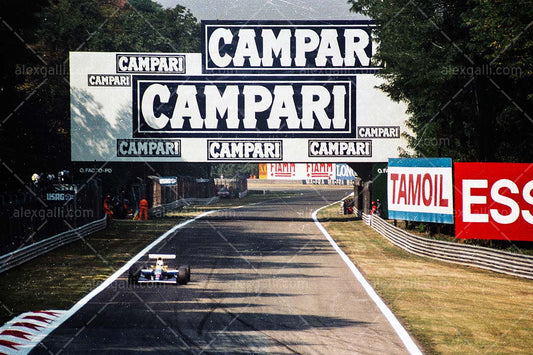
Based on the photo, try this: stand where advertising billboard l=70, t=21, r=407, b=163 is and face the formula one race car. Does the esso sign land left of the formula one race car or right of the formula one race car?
left

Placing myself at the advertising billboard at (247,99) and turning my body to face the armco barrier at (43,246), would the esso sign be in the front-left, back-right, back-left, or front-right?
front-left

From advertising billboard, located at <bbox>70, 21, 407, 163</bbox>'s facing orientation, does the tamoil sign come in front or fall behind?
in front

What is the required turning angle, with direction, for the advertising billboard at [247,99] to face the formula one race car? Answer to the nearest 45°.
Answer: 0° — it already faces it

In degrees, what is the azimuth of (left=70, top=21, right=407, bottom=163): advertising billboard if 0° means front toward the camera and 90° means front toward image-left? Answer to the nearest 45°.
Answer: approximately 0°

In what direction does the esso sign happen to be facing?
toward the camera

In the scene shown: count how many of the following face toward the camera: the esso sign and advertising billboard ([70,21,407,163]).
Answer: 2
